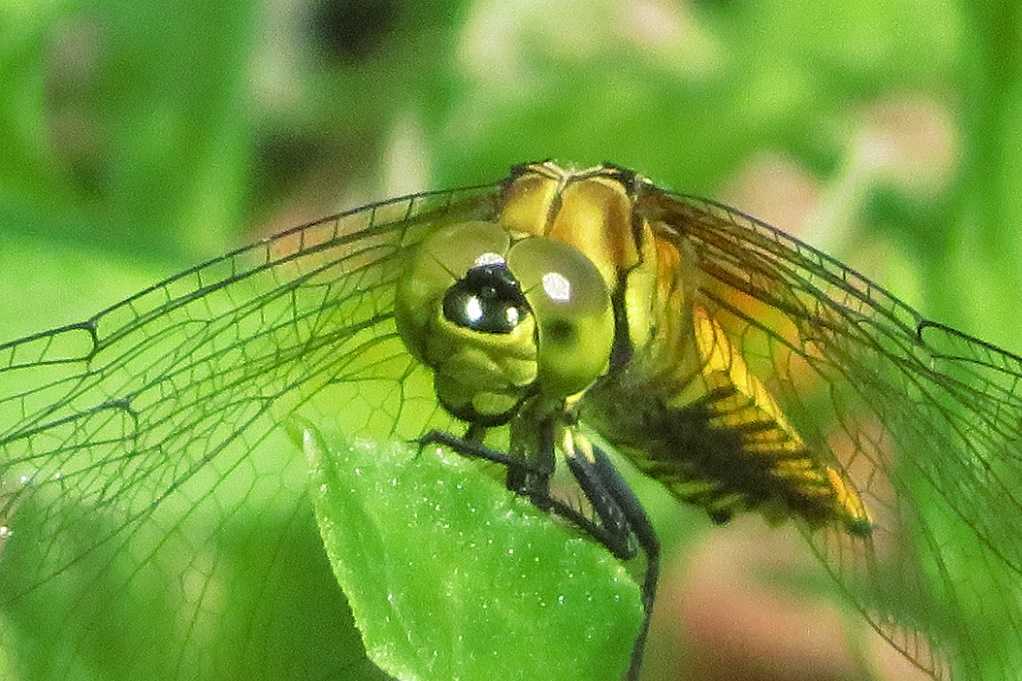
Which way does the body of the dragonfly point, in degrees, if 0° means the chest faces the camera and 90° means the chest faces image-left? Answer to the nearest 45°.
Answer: approximately 45°
